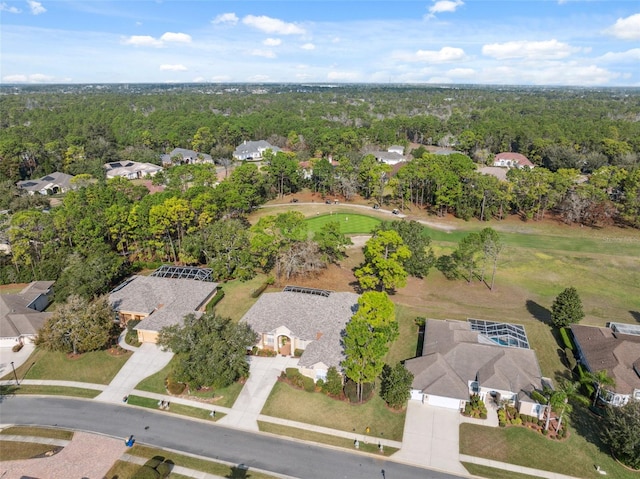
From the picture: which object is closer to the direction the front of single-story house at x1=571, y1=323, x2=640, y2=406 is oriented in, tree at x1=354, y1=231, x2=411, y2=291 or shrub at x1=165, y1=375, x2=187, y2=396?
the shrub

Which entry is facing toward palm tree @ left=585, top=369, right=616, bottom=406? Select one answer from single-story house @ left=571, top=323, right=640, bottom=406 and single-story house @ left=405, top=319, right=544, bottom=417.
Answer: single-story house @ left=571, top=323, right=640, bottom=406

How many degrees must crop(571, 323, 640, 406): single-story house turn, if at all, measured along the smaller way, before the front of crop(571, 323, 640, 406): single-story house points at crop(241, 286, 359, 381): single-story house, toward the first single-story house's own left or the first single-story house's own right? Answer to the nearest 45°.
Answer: approximately 45° to the first single-story house's own right

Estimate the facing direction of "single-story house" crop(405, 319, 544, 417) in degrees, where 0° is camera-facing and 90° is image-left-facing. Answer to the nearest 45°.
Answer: approximately 0°

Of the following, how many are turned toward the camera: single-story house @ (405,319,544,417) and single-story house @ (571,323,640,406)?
2

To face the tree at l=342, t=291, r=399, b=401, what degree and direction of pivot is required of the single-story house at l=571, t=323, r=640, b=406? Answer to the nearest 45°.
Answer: approximately 45° to its right

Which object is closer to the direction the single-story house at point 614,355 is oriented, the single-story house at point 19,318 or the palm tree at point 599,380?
the palm tree

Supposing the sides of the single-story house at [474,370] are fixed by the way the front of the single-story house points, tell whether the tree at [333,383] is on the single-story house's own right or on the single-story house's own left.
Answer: on the single-story house's own right

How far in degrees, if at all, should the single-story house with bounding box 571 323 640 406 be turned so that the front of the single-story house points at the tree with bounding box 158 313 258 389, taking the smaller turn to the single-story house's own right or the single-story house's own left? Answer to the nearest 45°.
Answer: approximately 45° to the single-story house's own right

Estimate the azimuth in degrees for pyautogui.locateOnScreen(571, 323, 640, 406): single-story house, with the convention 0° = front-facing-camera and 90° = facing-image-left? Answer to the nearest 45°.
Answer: approximately 0°

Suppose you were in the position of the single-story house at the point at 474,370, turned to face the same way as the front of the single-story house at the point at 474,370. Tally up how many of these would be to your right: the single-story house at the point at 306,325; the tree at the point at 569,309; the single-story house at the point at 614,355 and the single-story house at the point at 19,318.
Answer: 2

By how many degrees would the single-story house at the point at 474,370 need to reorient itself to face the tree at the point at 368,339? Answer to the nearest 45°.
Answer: approximately 45° to its right
